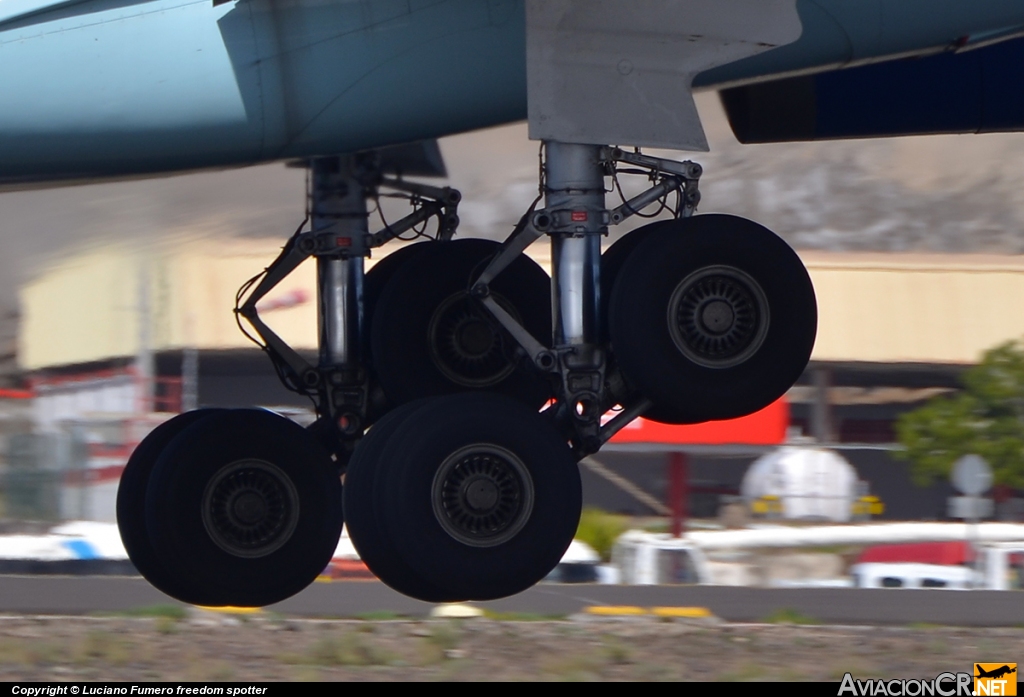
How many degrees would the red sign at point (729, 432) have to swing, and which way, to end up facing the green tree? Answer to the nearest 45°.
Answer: approximately 135° to its left

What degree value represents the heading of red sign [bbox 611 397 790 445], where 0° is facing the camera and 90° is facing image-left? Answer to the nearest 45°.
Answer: approximately 0°

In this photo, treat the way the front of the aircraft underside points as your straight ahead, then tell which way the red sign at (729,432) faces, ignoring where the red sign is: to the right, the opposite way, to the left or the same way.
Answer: to the right

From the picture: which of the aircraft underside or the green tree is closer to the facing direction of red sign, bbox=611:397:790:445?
the aircraft underside

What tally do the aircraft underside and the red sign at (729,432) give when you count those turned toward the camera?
1

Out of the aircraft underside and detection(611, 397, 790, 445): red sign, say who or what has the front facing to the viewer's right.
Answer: the aircraft underside

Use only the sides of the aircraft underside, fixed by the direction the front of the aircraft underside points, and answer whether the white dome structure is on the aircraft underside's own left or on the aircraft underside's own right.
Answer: on the aircraft underside's own left

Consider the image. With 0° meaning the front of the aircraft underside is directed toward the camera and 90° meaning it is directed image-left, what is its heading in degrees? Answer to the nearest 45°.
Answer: approximately 270°
